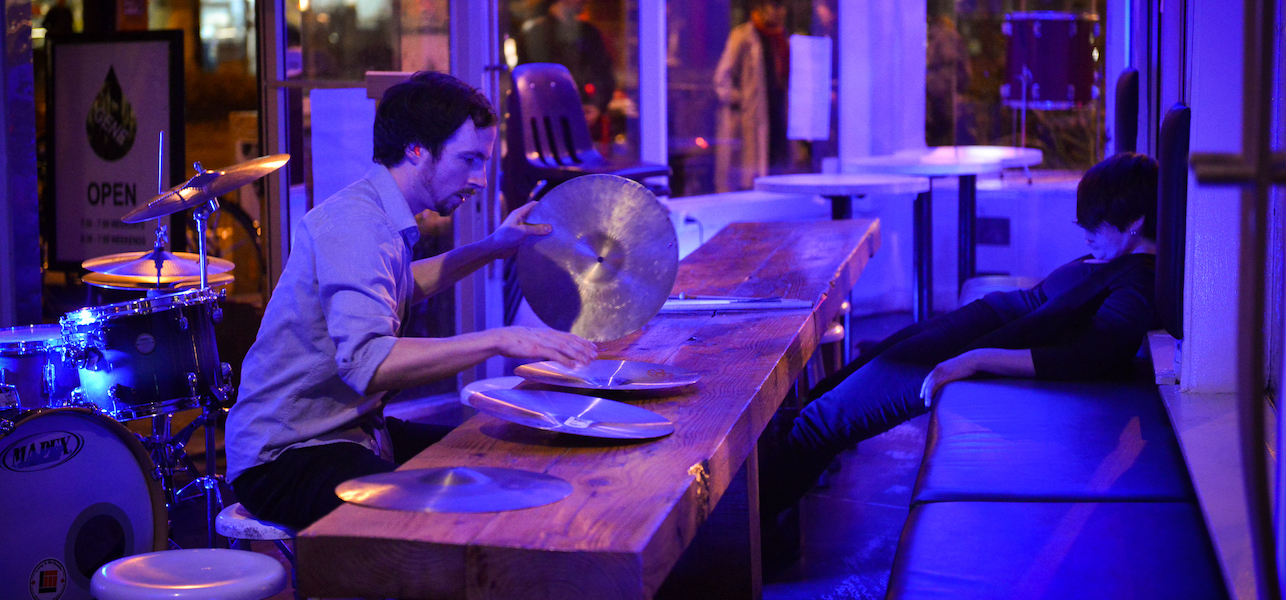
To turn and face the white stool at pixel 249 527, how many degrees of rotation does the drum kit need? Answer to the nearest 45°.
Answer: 0° — it already faces it

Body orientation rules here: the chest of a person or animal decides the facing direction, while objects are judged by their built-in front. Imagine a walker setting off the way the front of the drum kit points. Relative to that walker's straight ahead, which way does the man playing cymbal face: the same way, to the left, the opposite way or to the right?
to the left

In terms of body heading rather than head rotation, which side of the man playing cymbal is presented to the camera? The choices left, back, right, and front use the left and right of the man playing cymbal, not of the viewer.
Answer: right

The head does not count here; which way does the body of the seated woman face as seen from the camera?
to the viewer's left

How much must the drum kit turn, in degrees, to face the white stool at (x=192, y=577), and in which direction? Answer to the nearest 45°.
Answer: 0° — it already faces it
